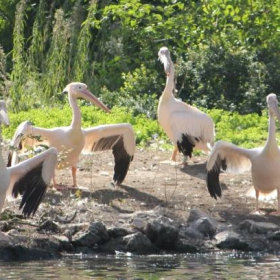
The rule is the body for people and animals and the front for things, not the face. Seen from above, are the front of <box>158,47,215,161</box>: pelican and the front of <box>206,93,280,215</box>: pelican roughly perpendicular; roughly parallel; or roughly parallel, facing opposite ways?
roughly perpendicular

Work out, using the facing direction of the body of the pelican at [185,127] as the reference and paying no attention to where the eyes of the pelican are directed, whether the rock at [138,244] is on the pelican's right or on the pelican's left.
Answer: on the pelican's left

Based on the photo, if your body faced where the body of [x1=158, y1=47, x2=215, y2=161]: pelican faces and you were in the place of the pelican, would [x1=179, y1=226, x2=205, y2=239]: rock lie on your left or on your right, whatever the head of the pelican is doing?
on your left
